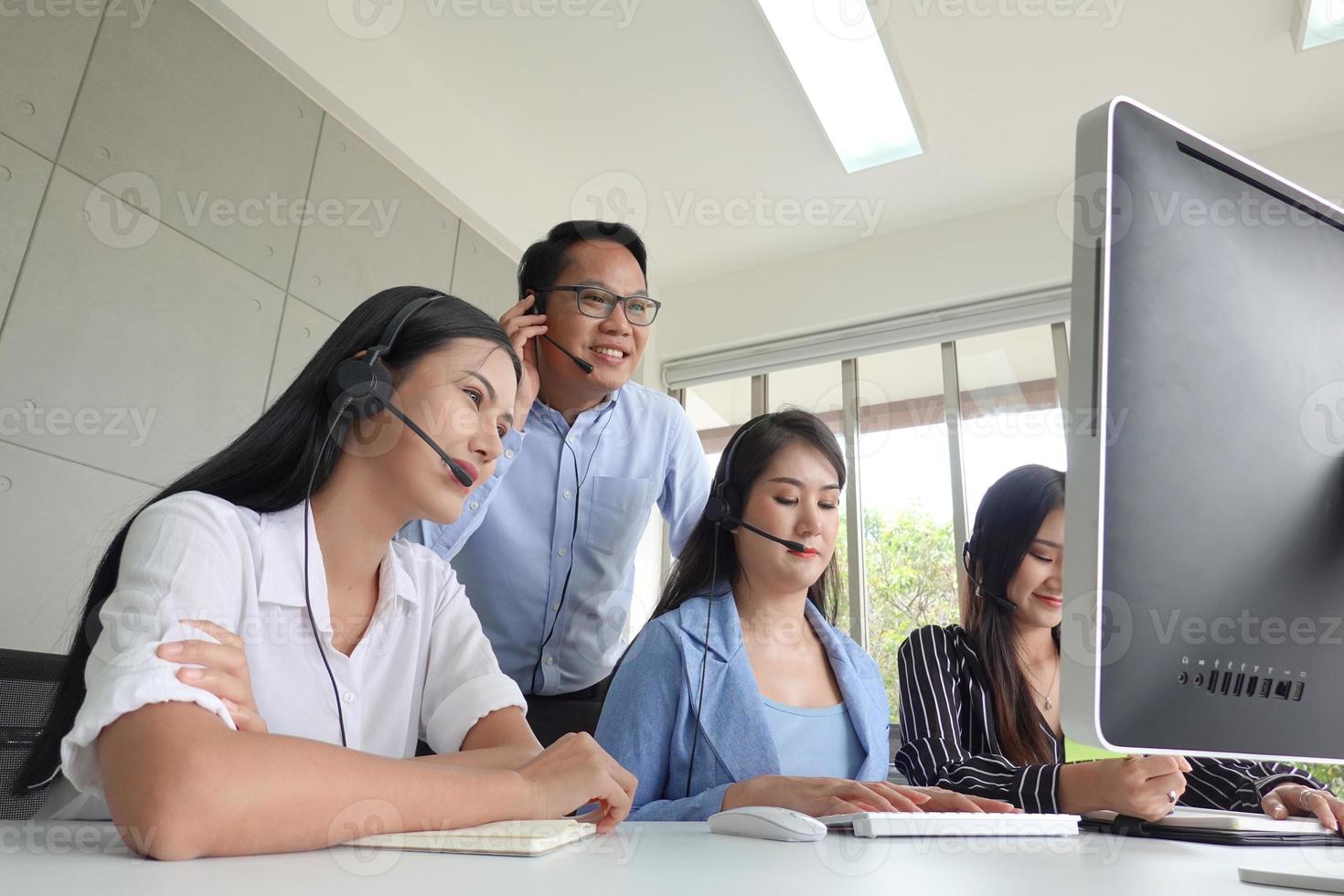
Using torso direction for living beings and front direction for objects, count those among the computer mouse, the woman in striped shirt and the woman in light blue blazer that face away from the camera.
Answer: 0

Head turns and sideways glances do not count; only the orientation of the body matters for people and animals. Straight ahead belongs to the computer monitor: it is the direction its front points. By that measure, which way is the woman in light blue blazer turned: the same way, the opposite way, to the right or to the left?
the opposite way

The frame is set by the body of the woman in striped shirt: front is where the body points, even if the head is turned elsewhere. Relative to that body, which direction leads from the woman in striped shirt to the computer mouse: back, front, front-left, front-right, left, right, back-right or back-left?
front-right

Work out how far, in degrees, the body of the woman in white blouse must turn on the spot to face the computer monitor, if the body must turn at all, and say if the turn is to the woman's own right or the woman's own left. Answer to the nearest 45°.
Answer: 0° — they already face it

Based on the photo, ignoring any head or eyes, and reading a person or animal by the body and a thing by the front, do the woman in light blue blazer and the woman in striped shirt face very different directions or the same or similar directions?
same or similar directions

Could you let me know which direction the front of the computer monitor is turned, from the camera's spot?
facing away from the viewer and to the left of the viewer

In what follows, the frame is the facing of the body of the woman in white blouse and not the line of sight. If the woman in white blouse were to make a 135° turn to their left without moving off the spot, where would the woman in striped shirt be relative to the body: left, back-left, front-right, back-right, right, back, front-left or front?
right

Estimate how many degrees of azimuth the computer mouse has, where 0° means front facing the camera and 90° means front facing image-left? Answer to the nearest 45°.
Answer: approximately 315°

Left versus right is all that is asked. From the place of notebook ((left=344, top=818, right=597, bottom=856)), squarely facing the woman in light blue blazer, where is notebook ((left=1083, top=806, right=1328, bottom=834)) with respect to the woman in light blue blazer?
right

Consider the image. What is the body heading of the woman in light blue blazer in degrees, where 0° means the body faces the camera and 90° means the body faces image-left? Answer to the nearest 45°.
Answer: approximately 315°

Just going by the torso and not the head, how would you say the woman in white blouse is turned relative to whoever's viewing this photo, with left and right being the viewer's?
facing the viewer and to the right of the viewer

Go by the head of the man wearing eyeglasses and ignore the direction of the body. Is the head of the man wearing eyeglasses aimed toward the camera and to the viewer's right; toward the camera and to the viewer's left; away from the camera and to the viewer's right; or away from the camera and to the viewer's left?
toward the camera and to the viewer's right

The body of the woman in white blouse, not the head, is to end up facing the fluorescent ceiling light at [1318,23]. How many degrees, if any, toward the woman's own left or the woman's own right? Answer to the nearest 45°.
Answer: approximately 45° to the woman's own left

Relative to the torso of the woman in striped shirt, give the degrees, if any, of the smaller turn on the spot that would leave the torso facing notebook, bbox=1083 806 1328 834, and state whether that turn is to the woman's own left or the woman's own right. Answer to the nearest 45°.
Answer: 0° — they already face it
